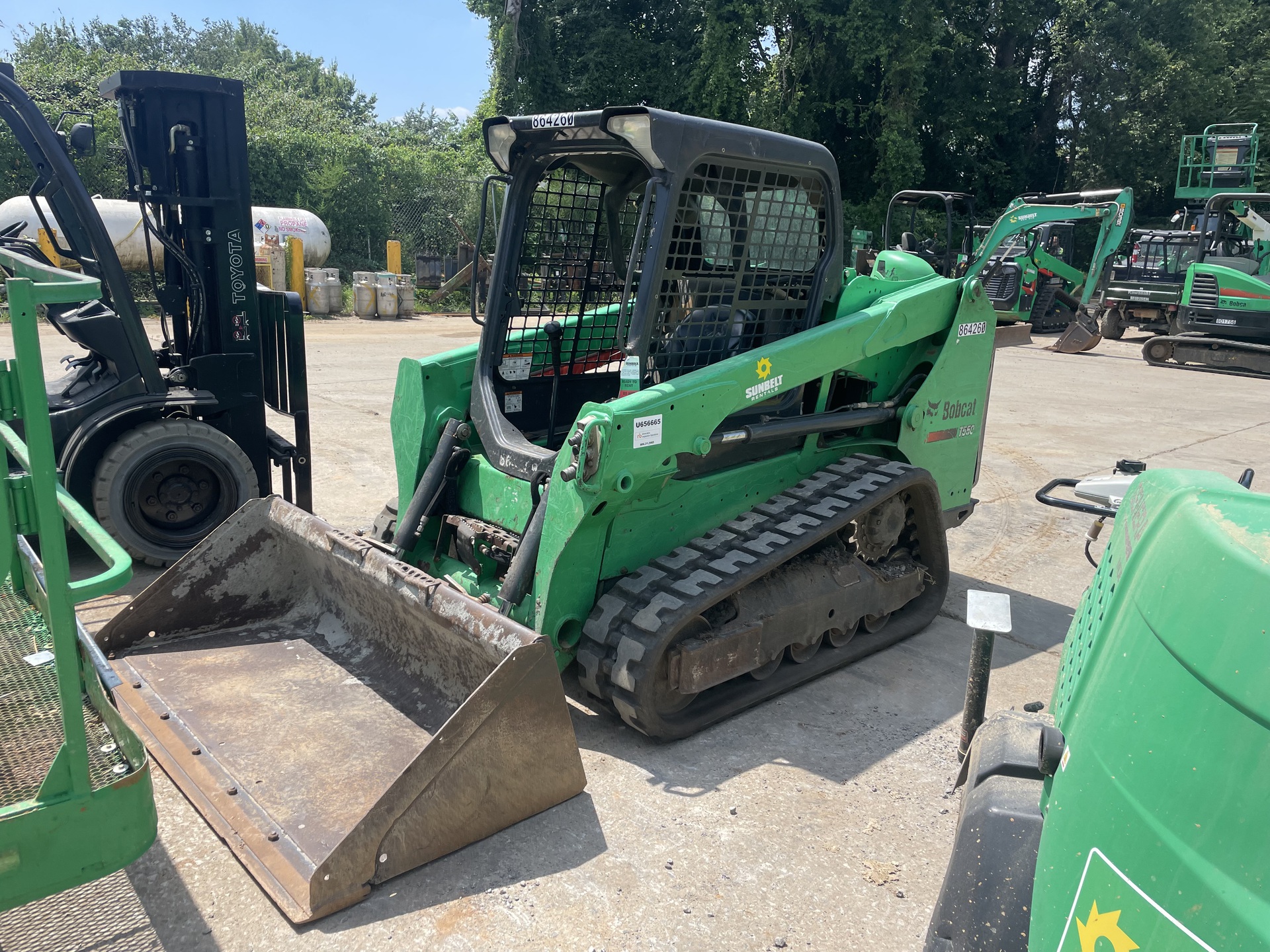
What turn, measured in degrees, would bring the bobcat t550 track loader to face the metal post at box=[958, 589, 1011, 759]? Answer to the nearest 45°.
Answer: approximately 90° to its left

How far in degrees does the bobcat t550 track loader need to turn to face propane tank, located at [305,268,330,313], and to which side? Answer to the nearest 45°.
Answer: approximately 135° to its right

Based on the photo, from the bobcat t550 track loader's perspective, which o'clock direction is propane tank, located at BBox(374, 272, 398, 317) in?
The propane tank is roughly at 4 o'clock from the bobcat t550 track loader.

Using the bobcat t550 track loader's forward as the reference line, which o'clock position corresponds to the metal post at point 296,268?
The metal post is roughly at 4 o'clock from the bobcat t550 track loader.

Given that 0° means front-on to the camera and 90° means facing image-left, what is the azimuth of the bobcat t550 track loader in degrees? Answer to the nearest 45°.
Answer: approximately 45°

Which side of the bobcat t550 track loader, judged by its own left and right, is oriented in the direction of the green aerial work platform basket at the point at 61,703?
front

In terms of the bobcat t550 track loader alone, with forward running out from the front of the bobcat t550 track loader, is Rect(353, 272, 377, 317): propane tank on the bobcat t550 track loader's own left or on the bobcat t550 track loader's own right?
on the bobcat t550 track loader's own right

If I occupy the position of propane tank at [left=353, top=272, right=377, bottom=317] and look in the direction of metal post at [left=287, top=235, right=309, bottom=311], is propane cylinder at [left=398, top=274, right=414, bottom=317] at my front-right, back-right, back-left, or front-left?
back-right

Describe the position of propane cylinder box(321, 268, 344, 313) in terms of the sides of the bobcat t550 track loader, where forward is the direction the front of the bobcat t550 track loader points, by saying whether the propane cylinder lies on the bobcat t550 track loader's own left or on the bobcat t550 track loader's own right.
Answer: on the bobcat t550 track loader's own right

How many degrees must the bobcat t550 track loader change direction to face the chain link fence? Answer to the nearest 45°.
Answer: approximately 135° to its right

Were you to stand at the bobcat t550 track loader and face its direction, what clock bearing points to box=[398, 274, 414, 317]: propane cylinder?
The propane cylinder is roughly at 4 o'clock from the bobcat t550 track loader.
